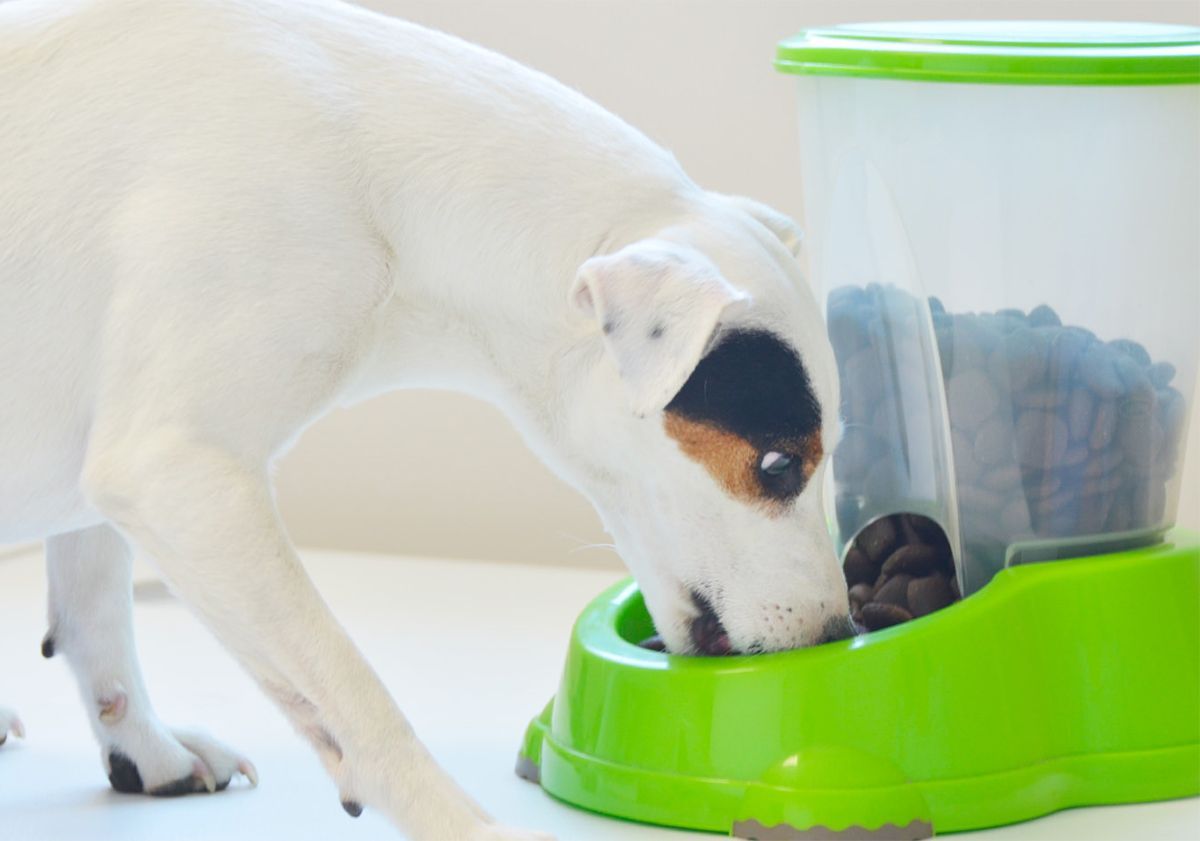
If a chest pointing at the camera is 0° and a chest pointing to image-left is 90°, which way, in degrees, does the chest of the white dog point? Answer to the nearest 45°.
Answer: approximately 270°

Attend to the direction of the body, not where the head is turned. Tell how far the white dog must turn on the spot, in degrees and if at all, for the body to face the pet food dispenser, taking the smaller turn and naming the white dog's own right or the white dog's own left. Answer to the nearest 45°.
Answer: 0° — it already faces it

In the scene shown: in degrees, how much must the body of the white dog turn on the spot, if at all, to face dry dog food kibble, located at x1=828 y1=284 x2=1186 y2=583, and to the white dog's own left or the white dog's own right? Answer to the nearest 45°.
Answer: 0° — it already faces it
